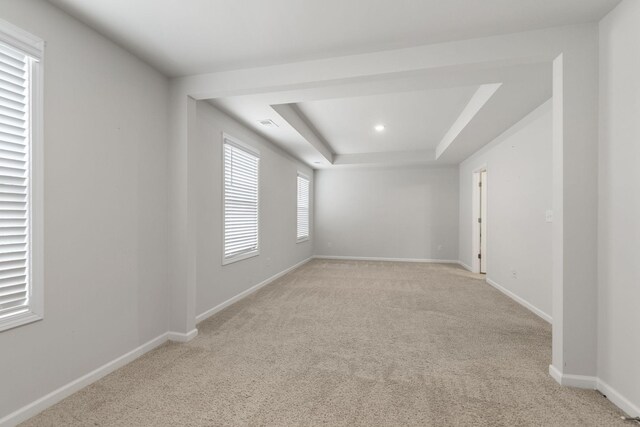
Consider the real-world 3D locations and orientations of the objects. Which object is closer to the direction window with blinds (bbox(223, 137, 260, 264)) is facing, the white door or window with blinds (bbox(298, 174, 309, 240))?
the white door

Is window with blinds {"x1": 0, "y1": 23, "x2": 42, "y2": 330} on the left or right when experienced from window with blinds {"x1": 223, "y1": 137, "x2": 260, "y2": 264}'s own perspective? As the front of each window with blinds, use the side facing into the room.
on its right

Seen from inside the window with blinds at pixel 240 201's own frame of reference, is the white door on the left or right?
on its left

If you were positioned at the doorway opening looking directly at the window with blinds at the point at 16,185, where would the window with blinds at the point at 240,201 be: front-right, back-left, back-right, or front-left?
front-right

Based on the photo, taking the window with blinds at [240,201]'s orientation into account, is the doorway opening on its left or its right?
on its left

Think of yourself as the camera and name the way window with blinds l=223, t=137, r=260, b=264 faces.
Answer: facing the viewer and to the right of the viewer

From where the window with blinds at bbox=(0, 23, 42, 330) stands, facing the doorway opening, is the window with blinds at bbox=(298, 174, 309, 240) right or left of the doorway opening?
left

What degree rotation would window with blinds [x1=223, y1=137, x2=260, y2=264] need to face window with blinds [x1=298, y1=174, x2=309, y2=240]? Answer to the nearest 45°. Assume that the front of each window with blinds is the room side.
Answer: approximately 90° to its left

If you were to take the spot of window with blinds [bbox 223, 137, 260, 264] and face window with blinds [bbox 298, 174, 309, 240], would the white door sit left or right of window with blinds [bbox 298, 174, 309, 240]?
right

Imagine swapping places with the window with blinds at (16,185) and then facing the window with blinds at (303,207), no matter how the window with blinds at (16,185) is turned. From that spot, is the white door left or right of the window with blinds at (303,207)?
right
